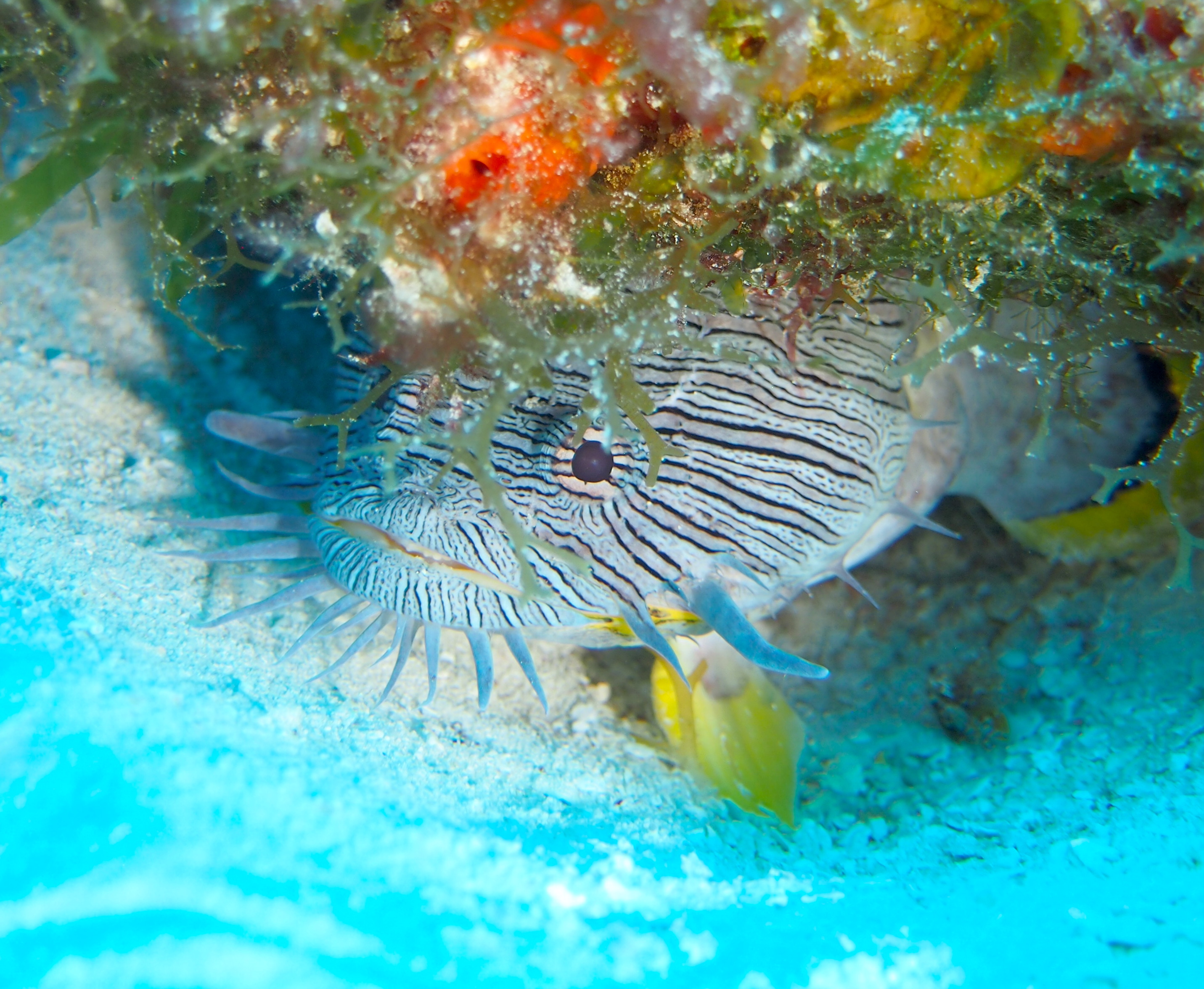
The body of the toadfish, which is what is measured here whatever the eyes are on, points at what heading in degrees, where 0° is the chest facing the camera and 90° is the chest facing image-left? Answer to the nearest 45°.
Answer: approximately 45°
